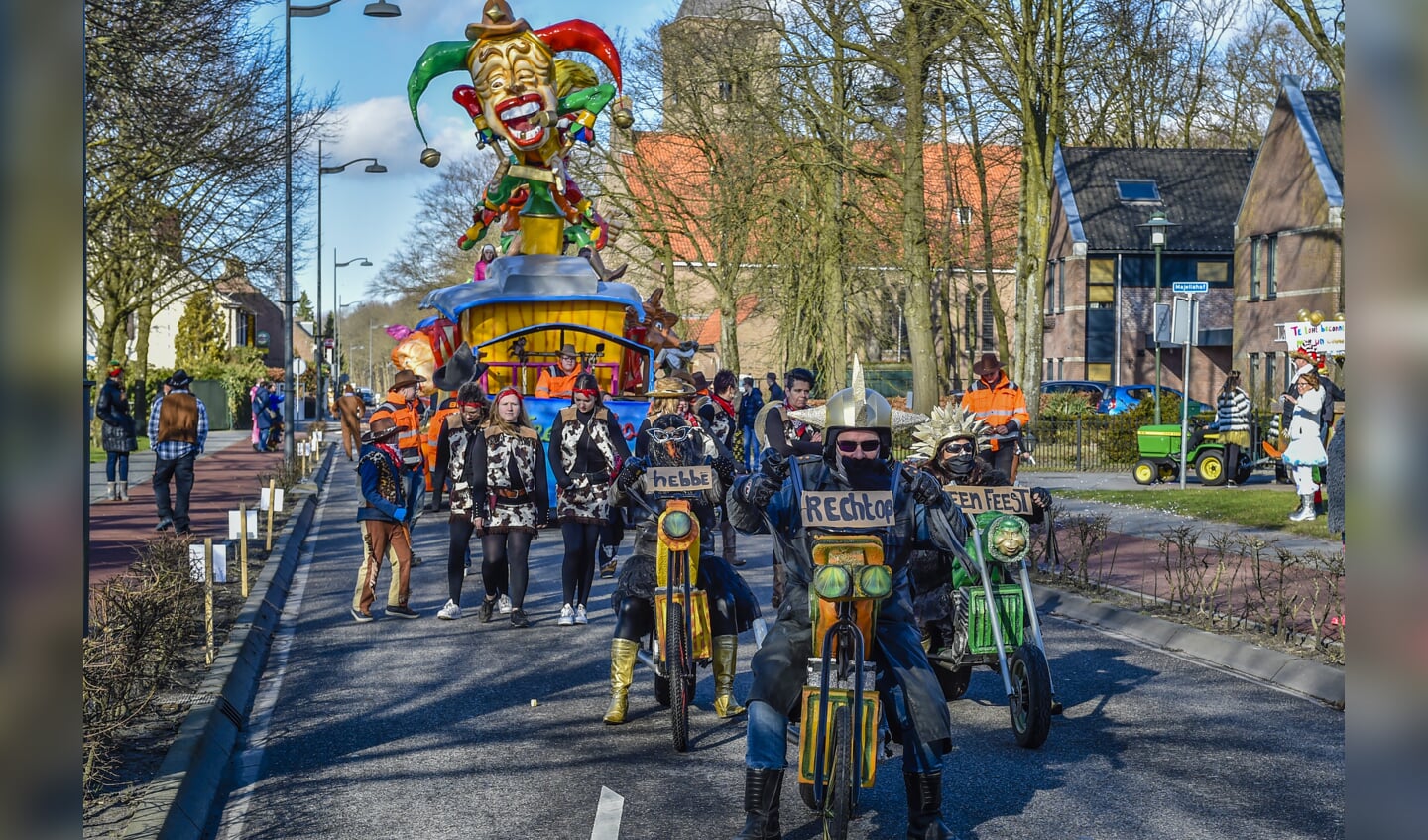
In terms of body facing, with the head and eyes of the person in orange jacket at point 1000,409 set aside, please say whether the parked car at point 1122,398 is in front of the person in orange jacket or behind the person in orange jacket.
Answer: behind

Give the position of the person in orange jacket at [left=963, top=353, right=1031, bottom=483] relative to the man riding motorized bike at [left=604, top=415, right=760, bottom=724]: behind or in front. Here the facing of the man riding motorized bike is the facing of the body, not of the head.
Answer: behind

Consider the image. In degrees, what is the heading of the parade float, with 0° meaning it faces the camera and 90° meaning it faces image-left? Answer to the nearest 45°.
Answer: approximately 0°

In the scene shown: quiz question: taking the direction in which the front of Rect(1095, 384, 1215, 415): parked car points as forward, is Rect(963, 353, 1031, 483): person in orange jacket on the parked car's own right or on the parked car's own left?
on the parked car's own right

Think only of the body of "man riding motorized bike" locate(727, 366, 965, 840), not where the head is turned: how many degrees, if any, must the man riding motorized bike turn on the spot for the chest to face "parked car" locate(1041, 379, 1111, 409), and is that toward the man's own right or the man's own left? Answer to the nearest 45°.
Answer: approximately 180°

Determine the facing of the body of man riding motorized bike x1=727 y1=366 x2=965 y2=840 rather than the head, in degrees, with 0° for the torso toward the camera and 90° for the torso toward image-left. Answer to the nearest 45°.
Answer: approximately 0°

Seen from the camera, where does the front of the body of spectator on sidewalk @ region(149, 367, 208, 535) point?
away from the camera

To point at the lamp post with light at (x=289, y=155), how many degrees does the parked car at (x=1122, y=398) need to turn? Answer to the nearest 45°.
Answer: approximately 135° to its right

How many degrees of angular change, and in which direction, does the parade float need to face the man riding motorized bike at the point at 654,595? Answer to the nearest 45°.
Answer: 0° — it already faces them
